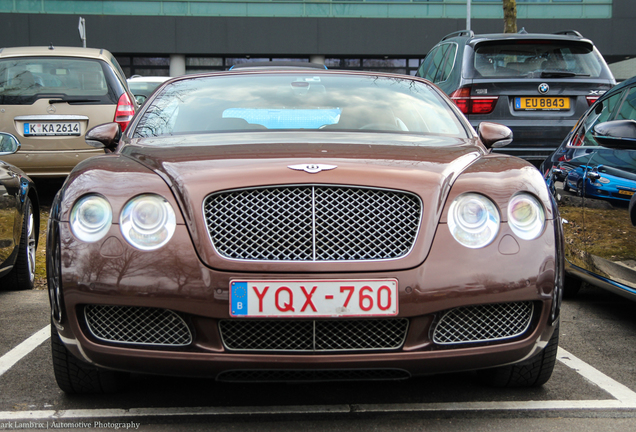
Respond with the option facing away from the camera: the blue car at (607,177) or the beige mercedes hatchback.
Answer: the beige mercedes hatchback

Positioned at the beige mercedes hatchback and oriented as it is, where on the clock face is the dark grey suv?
The dark grey suv is roughly at 4 o'clock from the beige mercedes hatchback.

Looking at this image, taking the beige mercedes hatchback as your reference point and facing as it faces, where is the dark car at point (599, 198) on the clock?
The dark car is roughly at 5 o'clock from the beige mercedes hatchback.

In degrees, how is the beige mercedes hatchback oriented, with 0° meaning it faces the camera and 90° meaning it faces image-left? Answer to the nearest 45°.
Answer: approximately 180°

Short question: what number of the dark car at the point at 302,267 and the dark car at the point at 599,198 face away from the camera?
0

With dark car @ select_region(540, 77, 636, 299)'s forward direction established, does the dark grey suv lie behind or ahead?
behind

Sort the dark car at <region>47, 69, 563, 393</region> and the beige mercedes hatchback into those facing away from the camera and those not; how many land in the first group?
1

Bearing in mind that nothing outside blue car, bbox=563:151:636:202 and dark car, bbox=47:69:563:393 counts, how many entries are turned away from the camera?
0

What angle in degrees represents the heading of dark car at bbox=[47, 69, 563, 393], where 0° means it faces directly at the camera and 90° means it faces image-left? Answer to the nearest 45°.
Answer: approximately 0°

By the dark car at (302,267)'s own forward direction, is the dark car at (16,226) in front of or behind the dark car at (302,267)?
behind

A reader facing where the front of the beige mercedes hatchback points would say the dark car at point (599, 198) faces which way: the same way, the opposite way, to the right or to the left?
the opposite way
